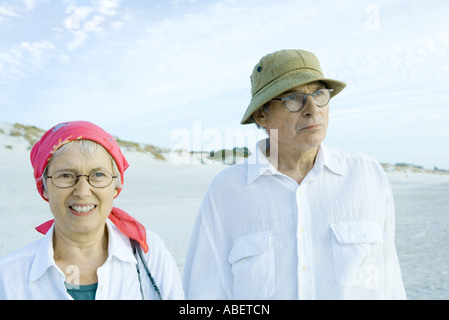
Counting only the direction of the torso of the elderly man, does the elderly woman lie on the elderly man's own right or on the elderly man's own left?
on the elderly man's own right

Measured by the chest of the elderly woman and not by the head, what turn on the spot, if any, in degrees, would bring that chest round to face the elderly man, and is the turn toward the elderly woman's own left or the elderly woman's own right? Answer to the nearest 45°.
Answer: approximately 90° to the elderly woman's own left

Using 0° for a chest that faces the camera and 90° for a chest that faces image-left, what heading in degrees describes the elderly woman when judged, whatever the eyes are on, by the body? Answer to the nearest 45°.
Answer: approximately 0°

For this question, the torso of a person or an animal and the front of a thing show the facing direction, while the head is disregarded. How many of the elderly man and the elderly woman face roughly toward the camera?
2
